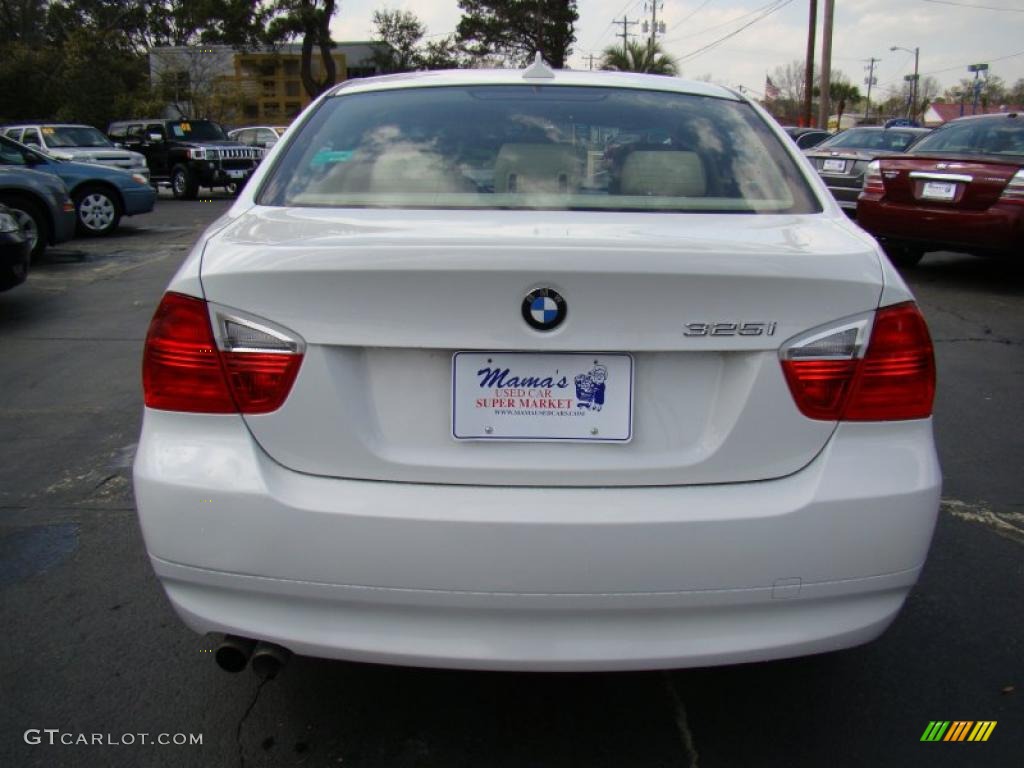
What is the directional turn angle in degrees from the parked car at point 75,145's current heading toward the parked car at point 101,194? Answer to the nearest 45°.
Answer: approximately 45° to its right

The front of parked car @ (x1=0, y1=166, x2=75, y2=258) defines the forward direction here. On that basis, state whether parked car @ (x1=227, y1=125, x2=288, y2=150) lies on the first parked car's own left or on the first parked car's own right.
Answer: on the first parked car's own left

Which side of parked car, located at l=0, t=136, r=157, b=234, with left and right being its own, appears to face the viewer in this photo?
right

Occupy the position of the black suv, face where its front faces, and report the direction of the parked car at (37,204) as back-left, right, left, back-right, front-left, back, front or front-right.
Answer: front-right

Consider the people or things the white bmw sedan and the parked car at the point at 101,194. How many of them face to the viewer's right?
1

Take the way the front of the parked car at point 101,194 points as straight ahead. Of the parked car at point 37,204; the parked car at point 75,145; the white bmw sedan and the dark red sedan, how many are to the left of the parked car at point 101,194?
1

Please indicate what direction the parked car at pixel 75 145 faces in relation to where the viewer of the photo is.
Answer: facing the viewer and to the right of the viewer

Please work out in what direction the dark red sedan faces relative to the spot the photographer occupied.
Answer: facing away from the viewer and to the right of the viewer

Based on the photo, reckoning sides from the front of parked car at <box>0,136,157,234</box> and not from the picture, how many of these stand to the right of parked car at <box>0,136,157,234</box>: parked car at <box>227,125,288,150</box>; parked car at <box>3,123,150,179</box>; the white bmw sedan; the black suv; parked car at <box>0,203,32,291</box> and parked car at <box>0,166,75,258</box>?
3

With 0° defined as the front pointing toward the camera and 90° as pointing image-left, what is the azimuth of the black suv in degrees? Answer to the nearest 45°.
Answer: approximately 315°

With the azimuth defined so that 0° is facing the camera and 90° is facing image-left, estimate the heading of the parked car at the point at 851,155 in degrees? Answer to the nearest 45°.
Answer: approximately 225°

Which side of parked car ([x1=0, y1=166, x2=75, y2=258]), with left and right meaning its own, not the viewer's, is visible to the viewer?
right

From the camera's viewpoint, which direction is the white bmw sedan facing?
away from the camera
